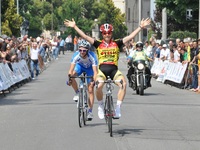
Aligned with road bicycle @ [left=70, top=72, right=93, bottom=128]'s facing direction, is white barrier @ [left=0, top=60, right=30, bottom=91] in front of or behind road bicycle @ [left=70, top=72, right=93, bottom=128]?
behind

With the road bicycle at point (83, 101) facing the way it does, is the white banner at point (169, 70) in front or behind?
behind

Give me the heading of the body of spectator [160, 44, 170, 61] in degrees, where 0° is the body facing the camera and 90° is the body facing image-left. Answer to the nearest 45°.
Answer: approximately 45°

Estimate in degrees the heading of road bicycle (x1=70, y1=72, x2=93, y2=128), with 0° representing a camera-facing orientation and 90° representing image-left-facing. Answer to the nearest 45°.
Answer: approximately 0°

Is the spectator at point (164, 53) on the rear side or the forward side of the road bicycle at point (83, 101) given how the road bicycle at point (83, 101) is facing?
on the rear side
